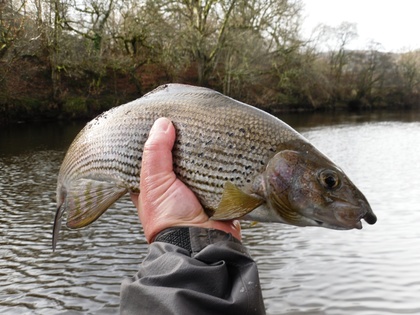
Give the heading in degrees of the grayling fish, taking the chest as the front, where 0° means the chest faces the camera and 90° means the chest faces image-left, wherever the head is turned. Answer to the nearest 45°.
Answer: approximately 270°
